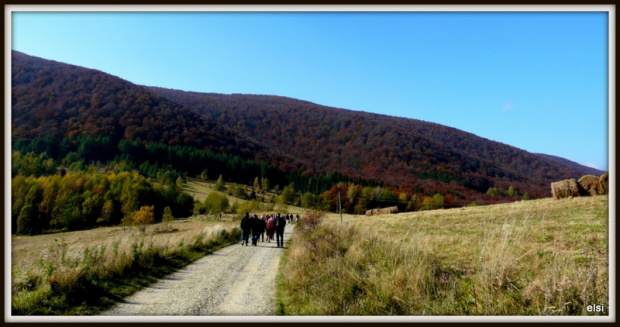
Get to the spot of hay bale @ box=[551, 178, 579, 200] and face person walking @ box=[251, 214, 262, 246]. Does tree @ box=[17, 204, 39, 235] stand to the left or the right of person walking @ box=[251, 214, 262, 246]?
right

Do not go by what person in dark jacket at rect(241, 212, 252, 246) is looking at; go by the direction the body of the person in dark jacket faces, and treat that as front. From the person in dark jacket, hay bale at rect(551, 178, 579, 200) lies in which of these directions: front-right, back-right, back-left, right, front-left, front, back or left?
right

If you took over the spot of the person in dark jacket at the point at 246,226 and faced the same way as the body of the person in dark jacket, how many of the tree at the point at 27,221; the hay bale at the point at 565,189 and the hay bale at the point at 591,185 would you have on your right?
2

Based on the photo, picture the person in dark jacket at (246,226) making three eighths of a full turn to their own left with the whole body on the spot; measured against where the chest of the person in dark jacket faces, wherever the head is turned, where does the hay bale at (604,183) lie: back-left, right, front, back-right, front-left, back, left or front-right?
back-left

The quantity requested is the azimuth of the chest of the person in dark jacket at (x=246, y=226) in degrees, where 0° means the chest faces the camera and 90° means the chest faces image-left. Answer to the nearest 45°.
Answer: approximately 180°

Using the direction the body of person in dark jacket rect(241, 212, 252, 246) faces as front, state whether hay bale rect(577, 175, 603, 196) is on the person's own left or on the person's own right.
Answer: on the person's own right
